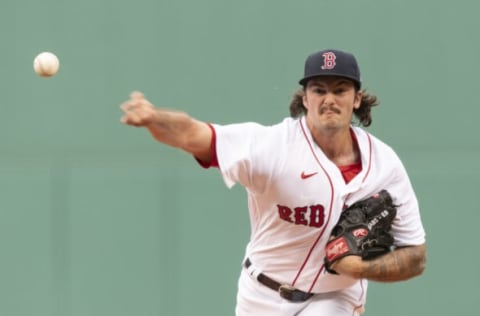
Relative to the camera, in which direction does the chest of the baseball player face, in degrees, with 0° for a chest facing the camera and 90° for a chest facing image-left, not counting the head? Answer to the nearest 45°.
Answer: approximately 0°

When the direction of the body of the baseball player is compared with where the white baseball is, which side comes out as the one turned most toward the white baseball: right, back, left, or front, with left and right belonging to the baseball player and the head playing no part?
right
